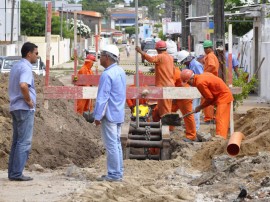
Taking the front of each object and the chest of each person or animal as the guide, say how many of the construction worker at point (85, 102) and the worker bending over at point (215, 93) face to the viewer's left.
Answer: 1

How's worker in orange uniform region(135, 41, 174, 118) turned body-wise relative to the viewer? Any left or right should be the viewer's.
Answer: facing away from the viewer and to the left of the viewer

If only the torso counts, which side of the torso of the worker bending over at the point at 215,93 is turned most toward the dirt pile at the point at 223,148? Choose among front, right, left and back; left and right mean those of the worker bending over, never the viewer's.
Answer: left

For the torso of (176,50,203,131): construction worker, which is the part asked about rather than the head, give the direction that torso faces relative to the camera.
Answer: to the viewer's left

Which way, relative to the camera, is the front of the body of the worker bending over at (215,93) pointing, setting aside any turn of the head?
to the viewer's left

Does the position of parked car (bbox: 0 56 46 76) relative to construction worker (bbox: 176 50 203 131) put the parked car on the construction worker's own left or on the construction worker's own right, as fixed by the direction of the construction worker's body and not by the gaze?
on the construction worker's own right

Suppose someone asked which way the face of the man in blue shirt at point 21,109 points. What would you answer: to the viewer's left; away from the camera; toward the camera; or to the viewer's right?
to the viewer's right

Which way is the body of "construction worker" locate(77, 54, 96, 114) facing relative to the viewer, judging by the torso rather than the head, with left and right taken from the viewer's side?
facing to the right of the viewer

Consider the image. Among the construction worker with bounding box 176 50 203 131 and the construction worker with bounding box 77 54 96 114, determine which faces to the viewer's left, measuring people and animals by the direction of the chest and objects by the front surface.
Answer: the construction worker with bounding box 176 50 203 131

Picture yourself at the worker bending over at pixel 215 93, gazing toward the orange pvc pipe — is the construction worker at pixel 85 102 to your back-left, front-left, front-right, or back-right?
back-right

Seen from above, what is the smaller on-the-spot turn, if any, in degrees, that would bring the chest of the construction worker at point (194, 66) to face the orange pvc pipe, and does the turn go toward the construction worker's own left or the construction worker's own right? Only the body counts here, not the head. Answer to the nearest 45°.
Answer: approximately 90° to the construction worker's own left
